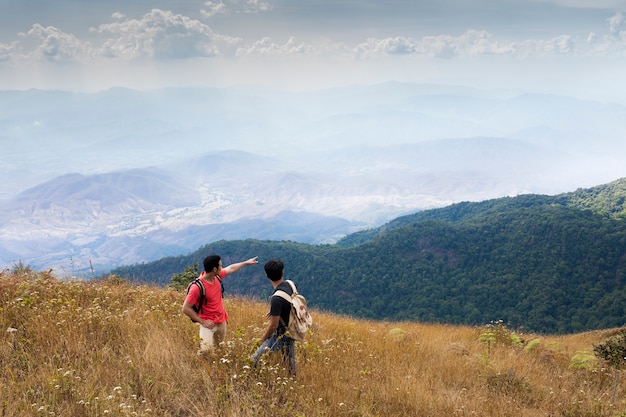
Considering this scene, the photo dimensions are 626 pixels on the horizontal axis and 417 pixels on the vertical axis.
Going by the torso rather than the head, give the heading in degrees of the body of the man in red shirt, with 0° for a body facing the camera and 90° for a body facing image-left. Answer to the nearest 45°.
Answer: approximately 315°

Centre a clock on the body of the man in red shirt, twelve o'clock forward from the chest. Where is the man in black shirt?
The man in black shirt is roughly at 12 o'clock from the man in red shirt.

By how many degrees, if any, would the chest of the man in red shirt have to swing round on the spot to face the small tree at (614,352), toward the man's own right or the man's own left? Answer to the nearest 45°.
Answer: approximately 45° to the man's own left
